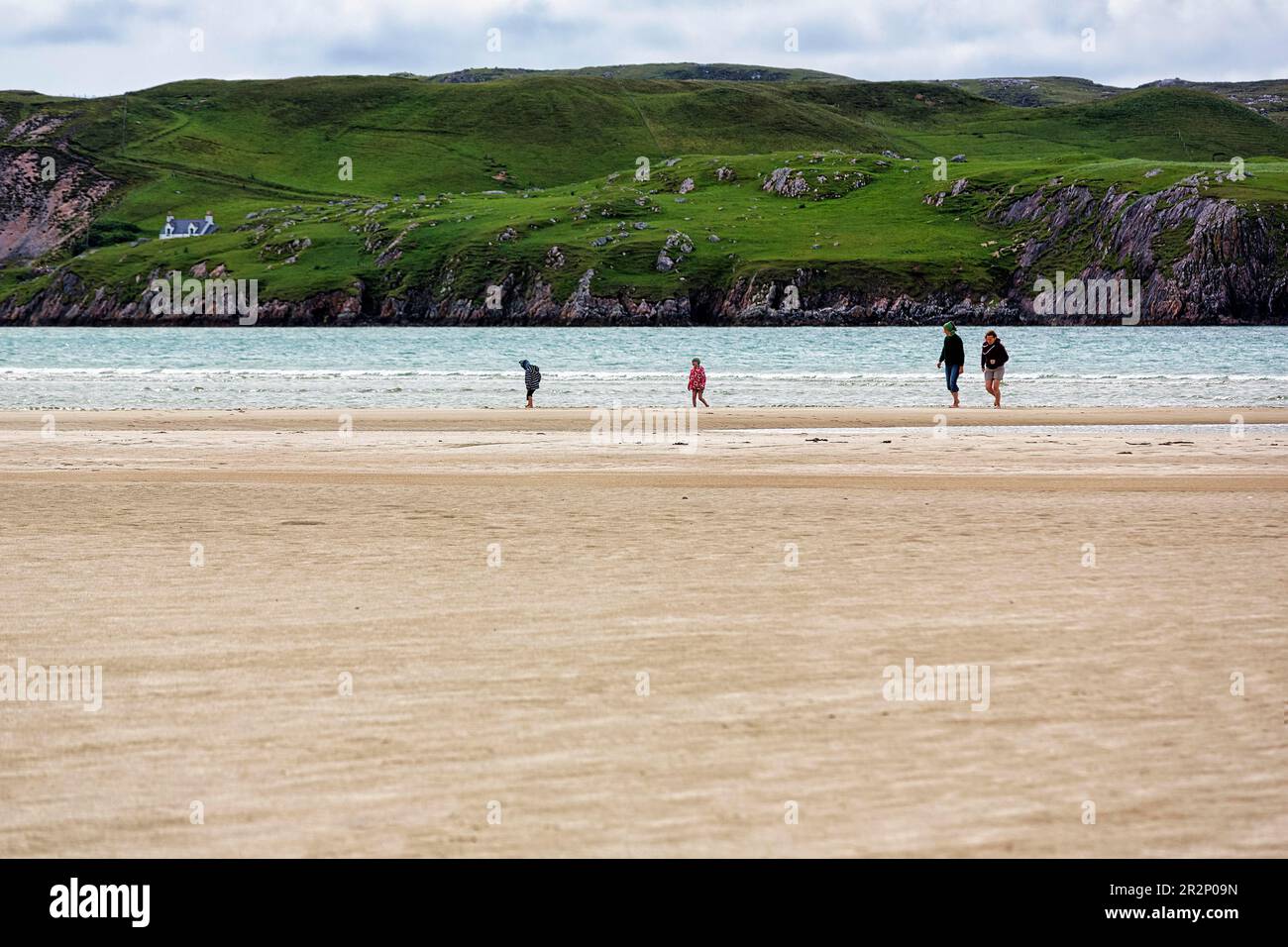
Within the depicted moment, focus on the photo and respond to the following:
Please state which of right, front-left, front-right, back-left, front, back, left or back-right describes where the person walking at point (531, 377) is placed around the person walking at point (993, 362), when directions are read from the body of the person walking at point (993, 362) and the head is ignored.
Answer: front-right

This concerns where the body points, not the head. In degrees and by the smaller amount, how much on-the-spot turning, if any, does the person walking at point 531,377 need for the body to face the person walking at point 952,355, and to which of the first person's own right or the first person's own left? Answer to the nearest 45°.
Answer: approximately 135° to the first person's own left

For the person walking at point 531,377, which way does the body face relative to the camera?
to the viewer's left

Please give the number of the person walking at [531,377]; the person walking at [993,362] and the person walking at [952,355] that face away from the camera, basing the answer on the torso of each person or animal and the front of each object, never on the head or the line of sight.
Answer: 0

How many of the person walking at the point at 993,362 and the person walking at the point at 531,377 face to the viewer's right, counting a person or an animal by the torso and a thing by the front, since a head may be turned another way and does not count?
0

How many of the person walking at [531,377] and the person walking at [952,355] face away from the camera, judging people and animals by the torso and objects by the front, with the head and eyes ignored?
0

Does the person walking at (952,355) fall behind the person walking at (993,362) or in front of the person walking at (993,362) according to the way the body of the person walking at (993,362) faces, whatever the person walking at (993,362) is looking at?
in front

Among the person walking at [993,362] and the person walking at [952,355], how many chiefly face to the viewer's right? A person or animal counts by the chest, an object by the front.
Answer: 0

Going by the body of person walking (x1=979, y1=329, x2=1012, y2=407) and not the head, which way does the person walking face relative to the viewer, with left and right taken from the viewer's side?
facing the viewer and to the left of the viewer

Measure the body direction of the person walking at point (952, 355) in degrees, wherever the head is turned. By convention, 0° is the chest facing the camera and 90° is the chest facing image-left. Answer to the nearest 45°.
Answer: approximately 45°
